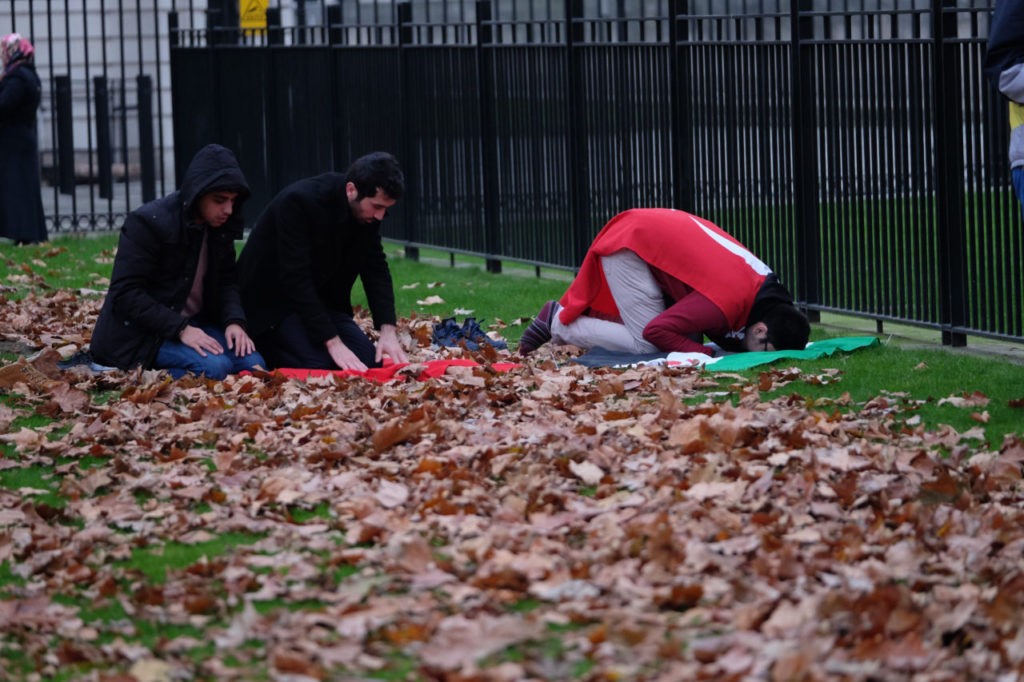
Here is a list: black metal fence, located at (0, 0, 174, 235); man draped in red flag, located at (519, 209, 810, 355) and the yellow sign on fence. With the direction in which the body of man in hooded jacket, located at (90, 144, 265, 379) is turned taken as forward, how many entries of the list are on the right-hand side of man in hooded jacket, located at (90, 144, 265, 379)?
0

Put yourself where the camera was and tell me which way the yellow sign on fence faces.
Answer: facing the viewer

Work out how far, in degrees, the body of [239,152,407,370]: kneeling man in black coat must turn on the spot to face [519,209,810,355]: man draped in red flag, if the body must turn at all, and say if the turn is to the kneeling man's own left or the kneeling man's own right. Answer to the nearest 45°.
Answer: approximately 45° to the kneeling man's own left

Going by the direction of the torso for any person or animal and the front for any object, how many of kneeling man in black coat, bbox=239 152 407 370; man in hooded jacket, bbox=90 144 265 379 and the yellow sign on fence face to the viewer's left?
0

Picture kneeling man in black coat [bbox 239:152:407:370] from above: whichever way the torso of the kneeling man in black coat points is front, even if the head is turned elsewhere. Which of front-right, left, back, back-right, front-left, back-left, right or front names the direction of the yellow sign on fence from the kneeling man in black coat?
back-left

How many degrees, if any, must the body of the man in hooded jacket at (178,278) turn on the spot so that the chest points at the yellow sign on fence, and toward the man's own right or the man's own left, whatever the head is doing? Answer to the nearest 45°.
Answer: approximately 135° to the man's own left

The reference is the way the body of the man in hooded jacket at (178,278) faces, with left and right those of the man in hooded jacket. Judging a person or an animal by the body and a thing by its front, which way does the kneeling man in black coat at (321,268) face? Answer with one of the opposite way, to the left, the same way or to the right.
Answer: the same way

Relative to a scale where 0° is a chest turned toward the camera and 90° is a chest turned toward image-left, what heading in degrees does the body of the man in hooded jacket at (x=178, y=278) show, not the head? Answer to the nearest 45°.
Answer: approximately 315°

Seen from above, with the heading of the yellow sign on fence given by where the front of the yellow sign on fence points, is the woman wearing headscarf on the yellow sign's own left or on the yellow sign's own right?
on the yellow sign's own right

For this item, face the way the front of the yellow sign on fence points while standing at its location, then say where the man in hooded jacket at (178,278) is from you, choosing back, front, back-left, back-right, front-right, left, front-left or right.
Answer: front

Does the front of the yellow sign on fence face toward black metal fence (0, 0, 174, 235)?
no

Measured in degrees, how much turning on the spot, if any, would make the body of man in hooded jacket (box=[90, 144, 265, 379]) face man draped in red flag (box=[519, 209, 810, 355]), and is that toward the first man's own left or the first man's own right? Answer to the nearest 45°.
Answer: approximately 45° to the first man's own left

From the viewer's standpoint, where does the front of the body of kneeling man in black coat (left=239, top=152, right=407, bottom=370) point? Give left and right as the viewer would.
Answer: facing the viewer and to the right of the viewer

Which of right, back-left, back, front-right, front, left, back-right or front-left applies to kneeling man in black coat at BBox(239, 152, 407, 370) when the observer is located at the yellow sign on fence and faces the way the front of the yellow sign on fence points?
front
